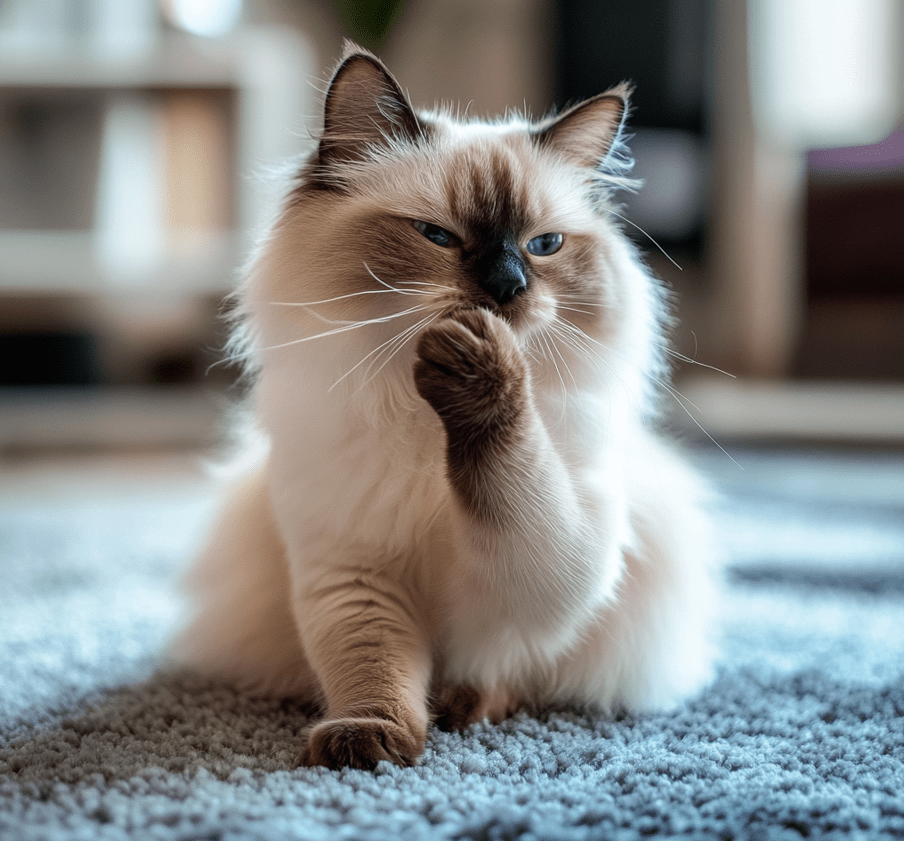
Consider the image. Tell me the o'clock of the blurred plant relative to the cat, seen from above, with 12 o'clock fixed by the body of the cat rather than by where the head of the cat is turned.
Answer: The blurred plant is roughly at 6 o'clock from the cat.

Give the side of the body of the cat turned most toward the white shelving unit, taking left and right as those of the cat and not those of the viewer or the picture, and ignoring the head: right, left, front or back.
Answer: back

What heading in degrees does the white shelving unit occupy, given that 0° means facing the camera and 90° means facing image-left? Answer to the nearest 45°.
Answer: approximately 0°

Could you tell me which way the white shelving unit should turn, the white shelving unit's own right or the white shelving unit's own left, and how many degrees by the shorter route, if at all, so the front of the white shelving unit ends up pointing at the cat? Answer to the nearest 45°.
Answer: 0° — it already faces it

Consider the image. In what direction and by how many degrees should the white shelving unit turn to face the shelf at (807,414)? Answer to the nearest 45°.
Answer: approximately 45° to its left

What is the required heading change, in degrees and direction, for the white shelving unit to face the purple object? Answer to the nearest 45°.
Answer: approximately 90° to its left

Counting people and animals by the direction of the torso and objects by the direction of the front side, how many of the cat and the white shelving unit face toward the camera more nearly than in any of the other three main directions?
2

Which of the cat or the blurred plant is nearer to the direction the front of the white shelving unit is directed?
the cat

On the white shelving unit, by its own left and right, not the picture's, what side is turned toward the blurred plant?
left

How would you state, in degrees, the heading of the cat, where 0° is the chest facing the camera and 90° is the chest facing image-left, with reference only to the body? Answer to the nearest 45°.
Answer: approximately 0°

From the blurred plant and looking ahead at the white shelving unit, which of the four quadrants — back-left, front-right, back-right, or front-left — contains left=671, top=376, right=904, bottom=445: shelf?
back-left
